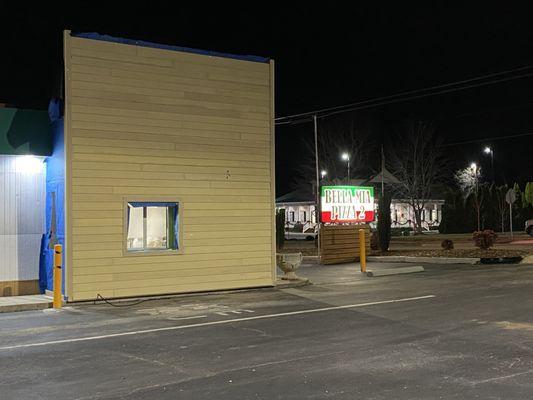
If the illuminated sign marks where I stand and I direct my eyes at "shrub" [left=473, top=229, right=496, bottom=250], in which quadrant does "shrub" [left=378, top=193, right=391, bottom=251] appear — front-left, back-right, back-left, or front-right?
front-left

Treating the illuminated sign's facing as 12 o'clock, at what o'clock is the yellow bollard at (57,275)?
The yellow bollard is roughly at 1 o'clock from the illuminated sign.

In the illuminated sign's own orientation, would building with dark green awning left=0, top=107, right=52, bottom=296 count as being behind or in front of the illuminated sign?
in front

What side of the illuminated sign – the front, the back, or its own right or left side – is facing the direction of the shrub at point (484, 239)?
left

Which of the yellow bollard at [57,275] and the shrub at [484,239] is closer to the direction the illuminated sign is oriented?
the yellow bollard

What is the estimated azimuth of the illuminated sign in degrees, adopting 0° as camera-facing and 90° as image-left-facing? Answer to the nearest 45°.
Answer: approximately 0°

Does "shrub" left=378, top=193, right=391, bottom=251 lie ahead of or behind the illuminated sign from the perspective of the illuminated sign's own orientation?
behind
